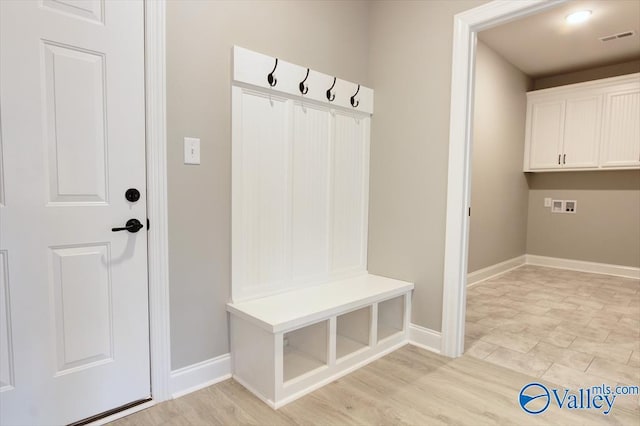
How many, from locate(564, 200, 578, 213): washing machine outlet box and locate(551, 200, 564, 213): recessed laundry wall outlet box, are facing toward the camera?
2

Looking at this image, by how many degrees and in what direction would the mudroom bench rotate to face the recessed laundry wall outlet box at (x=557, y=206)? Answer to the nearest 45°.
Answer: approximately 90° to its left

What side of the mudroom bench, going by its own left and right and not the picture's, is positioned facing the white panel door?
right

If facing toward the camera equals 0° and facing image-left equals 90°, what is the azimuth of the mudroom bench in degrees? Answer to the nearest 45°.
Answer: approximately 315°

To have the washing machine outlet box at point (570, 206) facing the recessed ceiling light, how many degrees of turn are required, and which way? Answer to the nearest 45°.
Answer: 0° — it already faces it

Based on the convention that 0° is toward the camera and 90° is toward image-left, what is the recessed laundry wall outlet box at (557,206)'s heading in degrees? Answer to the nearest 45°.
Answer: approximately 0°

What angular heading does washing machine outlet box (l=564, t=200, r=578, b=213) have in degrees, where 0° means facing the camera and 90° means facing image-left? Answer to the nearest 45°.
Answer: approximately 0°

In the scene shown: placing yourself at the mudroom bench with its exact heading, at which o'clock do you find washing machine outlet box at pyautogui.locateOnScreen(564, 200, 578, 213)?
The washing machine outlet box is roughly at 9 o'clock from the mudroom bench.
